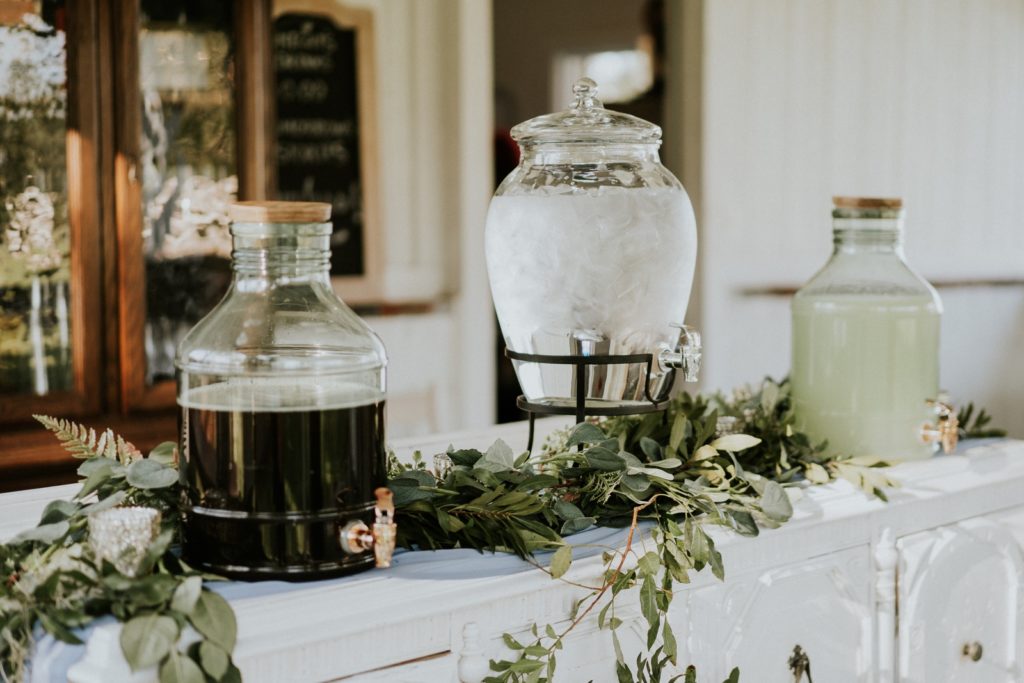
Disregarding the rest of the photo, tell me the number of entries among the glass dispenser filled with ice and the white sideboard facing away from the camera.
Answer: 0

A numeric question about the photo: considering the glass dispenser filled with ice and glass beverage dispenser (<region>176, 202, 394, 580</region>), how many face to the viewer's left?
0

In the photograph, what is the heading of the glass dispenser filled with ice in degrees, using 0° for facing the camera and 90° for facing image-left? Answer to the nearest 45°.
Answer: approximately 315°

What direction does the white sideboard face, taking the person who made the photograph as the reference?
facing the viewer and to the right of the viewer
